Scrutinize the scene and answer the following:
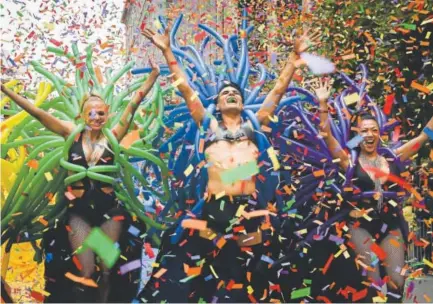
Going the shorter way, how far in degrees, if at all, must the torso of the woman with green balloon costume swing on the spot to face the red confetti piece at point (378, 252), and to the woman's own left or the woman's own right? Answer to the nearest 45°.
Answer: approximately 90° to the woman's own left

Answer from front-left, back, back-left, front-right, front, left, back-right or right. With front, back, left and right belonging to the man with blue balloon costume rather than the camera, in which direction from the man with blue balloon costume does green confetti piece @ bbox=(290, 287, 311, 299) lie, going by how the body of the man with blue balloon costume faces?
front-left

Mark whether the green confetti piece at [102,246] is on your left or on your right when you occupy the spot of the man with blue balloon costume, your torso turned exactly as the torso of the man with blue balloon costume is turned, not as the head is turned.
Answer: on your right

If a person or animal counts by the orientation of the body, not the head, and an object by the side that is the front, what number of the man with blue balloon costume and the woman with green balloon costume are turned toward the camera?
2

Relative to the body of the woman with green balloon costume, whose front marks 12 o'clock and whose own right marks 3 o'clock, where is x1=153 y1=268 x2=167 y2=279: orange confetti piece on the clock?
The orange confetti piece is roughly at 10 o'clock from the woman with green balloon costume.

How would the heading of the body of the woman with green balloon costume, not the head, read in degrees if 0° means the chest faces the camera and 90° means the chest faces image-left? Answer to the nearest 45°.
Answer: approximately 0°

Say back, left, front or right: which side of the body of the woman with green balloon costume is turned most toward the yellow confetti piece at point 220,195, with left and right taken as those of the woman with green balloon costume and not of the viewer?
left

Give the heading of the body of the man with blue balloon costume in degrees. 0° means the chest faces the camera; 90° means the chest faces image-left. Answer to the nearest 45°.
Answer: approximately 0°

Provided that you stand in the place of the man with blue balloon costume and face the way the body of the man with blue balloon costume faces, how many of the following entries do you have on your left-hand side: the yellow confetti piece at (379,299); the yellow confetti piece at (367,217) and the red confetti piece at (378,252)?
3

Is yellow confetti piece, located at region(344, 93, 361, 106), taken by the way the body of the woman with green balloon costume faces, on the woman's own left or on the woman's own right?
on the woman's own left
